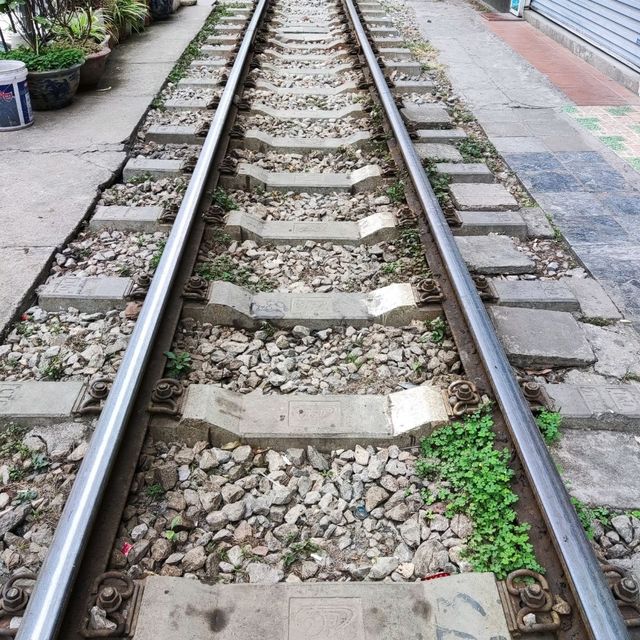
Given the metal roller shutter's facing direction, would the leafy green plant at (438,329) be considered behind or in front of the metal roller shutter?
in front

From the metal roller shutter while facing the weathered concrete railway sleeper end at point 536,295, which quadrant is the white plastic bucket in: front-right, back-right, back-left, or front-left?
front-right

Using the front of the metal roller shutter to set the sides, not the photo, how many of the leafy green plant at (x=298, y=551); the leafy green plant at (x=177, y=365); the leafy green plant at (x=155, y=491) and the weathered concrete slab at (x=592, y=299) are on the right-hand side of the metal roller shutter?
0

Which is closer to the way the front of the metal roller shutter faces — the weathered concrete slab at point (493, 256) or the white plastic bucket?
the white plastic bucket

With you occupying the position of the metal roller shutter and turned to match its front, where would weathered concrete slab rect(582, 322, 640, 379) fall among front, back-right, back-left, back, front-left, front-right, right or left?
front-left

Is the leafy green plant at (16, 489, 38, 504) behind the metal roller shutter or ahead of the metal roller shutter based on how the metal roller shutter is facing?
ahead

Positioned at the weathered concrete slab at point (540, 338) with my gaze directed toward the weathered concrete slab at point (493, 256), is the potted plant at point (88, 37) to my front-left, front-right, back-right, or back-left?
front-left

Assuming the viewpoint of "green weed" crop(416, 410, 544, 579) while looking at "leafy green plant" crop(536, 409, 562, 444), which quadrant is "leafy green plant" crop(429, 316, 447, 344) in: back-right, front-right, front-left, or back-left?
front-left

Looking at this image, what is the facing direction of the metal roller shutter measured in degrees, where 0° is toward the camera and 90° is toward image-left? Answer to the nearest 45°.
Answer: approximately 45°

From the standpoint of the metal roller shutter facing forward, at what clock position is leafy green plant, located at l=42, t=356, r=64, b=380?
The leafy green plant is roughly at 11 o'clock from the metal roller shutter.

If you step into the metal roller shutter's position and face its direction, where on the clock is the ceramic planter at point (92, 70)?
The ceramic planter is roughly at 12 o'clock from the metal roller shutter.

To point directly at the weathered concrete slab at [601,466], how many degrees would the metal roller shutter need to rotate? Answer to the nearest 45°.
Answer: approximately 45° to its left

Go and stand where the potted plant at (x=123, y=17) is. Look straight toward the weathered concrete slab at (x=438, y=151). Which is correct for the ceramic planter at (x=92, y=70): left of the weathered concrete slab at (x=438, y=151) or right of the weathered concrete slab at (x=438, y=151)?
right

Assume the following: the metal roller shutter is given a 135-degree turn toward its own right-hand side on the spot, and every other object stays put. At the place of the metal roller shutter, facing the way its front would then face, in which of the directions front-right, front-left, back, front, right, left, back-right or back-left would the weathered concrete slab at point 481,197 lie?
back

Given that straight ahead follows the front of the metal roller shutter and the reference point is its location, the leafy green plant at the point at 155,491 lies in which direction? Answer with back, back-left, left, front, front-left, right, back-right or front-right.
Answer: front-left

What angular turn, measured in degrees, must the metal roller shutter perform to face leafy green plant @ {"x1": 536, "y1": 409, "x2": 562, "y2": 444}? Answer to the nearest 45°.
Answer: approximately 45° to its left

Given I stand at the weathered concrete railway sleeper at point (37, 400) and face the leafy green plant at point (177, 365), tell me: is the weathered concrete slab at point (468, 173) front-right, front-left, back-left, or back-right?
front-left

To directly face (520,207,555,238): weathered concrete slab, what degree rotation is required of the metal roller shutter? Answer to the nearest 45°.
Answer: approximately 45° to its left

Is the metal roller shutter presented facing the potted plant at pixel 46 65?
yes

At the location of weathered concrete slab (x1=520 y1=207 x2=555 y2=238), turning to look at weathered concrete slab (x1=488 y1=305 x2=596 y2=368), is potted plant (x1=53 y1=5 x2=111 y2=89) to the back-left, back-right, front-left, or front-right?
back-right
